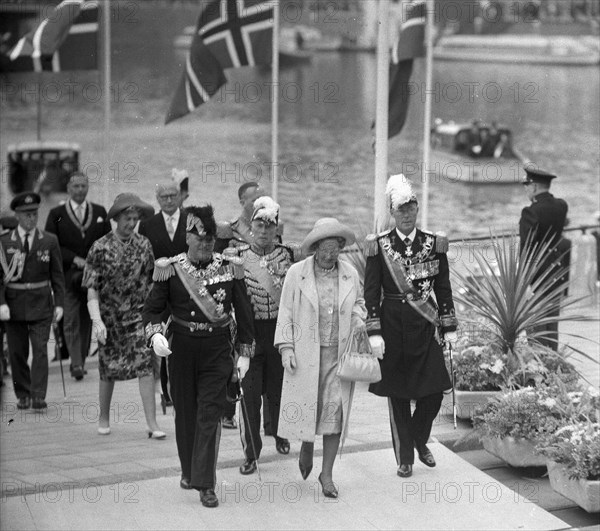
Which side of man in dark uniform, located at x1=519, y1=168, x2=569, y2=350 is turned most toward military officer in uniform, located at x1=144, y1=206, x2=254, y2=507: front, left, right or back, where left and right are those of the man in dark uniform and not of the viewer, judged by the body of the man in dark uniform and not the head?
left

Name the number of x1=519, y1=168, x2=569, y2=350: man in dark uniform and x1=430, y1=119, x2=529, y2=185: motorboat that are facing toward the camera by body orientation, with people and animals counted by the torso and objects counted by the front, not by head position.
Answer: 0

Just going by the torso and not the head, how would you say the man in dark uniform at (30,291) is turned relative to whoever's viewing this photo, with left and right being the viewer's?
facing the viewer

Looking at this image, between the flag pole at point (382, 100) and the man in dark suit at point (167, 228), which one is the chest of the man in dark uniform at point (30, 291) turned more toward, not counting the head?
the man in dark suit

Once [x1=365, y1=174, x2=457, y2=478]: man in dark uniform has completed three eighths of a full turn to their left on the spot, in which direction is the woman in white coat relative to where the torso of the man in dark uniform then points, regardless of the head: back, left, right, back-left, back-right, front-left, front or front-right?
back

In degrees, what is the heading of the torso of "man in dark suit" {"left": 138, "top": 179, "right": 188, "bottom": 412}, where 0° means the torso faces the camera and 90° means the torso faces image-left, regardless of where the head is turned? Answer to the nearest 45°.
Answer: approximately 0°

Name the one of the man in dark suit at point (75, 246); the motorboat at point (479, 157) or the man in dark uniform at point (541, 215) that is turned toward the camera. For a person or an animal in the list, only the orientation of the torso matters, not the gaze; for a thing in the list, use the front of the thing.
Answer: the man in dark suit at point (75, 246)

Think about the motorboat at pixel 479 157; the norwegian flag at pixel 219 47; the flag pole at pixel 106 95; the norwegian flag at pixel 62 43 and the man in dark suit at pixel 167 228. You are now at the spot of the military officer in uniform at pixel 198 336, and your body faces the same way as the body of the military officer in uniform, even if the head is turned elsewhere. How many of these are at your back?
5

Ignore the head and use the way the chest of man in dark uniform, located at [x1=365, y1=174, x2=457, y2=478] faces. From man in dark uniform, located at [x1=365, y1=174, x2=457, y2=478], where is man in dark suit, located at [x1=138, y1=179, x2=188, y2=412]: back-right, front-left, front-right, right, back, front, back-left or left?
back-right

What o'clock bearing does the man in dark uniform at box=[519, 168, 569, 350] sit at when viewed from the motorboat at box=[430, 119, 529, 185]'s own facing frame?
The man in dark uniform is roughly at 3 o'clock from the motorboat.

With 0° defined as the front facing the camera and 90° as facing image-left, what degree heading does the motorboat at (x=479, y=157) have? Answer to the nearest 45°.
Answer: approximately 270°

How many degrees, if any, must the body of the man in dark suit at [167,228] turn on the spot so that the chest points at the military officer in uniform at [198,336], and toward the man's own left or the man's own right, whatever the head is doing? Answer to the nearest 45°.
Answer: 0° — they already face them
